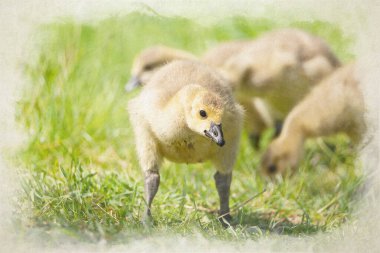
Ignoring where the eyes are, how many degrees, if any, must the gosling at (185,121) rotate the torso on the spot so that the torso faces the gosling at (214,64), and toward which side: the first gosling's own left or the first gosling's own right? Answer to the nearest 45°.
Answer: approximately 180°

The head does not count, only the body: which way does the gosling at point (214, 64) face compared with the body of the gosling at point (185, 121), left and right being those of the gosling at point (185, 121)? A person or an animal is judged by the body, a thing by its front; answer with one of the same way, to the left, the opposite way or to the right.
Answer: to the right

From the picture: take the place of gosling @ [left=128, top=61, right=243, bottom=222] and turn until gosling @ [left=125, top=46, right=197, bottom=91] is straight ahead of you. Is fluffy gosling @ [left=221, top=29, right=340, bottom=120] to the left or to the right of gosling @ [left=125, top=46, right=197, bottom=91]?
right

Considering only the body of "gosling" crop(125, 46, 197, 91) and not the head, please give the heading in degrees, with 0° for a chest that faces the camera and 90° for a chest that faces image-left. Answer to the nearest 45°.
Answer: approximately 90°

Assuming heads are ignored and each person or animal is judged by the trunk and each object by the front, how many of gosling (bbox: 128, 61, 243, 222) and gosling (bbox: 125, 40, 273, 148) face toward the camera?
1

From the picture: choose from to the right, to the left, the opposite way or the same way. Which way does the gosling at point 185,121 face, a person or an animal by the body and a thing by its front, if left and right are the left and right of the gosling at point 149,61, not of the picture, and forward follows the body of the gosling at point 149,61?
to the left

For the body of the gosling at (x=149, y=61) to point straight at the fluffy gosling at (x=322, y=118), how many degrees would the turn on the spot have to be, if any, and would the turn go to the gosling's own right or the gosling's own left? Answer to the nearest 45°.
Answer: approximately 135° to the gosling's own left

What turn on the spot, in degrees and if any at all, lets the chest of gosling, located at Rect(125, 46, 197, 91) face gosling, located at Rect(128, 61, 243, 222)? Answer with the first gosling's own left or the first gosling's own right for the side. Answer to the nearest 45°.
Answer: approximately 90° to the first gosling's own left

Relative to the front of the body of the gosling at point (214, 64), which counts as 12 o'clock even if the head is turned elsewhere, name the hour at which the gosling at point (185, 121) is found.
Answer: the gosling at point (185, 121) is roughly at 9 o'clock from the gosling at point (214, 64).

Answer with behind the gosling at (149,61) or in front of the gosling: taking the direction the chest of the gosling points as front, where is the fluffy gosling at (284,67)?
behind
